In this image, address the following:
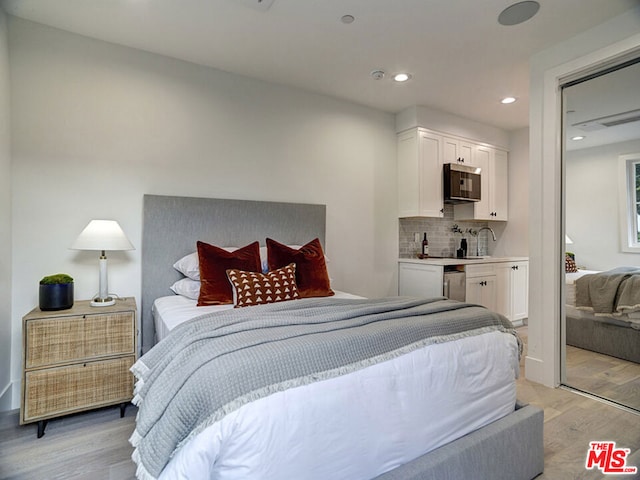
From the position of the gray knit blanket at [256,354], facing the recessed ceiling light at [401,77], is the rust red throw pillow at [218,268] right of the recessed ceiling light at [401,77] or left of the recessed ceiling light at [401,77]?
left

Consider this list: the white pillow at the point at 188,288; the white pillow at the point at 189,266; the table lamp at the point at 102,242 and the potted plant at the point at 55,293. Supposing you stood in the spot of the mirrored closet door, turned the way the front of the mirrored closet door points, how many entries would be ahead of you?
4

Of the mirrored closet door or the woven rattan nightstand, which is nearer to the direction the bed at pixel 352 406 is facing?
the mirrored closet door

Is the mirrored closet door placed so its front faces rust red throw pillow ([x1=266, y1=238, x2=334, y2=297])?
no

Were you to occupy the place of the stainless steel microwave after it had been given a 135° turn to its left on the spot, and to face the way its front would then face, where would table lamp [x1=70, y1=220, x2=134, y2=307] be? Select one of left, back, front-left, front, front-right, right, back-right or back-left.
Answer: back-left

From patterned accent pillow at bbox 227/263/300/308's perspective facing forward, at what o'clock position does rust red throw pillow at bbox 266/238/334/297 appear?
The rust red throw pillow is roughly at 9 o'clock from the patterned accent pillow.

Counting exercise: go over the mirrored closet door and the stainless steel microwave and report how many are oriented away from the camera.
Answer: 0

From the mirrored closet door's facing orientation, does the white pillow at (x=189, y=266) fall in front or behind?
in front

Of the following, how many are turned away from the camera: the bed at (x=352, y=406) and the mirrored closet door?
0

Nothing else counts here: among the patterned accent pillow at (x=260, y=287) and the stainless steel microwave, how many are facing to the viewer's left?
0

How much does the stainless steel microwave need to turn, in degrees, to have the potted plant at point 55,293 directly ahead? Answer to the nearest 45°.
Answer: approximately 90° to its right

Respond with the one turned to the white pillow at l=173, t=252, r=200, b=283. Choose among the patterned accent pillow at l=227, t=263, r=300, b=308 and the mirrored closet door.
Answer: the mirrored closet door

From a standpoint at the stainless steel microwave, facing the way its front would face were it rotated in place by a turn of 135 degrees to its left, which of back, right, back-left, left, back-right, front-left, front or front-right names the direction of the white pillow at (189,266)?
back-left

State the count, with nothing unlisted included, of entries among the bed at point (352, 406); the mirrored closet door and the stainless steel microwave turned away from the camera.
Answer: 0

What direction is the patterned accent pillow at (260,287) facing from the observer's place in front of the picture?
facing the viewer and to the right of the viewer
